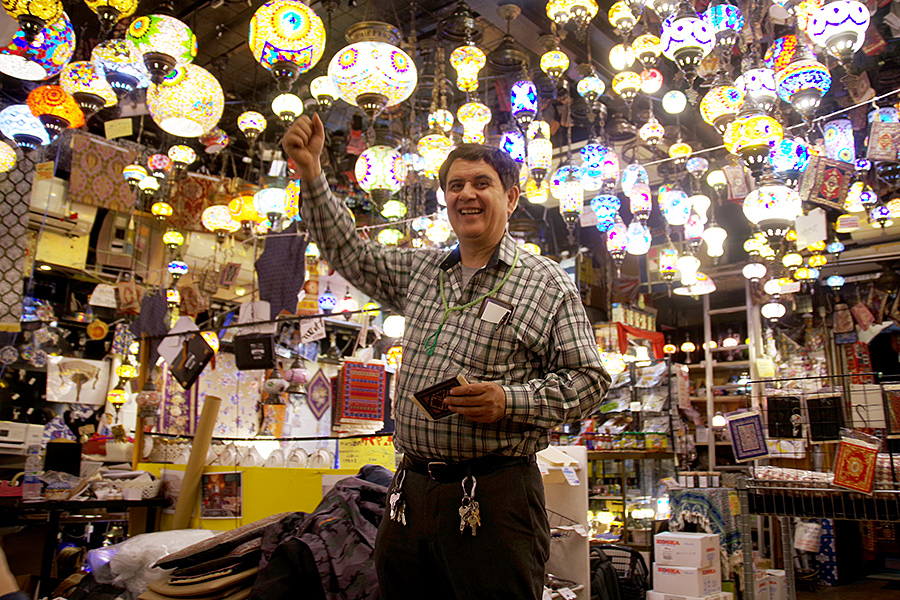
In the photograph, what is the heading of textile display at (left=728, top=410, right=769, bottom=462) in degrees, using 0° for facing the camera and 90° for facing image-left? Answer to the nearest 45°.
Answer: approximately 0°

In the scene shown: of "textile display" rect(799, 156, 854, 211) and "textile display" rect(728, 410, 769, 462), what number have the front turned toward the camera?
2

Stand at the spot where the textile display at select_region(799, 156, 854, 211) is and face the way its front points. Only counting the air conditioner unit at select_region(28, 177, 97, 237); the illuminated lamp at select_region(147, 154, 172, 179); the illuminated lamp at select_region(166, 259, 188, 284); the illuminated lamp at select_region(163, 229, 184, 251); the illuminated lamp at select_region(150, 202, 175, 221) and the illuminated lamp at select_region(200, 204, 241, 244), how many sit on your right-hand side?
6

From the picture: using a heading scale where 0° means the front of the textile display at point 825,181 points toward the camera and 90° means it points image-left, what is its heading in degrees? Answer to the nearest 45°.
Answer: approximately 0°

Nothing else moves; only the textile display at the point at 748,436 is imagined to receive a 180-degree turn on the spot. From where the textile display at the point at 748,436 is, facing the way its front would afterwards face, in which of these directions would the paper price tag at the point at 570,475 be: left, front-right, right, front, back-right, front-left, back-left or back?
back-left

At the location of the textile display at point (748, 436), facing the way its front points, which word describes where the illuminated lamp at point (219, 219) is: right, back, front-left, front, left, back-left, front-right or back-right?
right

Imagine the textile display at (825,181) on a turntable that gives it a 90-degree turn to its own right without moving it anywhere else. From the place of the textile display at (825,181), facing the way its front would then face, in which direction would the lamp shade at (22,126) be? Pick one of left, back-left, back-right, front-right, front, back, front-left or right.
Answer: front-left

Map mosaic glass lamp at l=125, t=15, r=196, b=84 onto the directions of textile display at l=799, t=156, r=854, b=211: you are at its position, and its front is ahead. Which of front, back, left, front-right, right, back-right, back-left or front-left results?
front-right

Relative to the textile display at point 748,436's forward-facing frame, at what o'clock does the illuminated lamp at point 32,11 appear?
The illuminated lamp is roughly at 2 o'clock from the textile display.

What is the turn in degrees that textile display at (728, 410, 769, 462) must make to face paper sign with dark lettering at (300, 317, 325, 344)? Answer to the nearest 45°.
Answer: approximately 90° to its right

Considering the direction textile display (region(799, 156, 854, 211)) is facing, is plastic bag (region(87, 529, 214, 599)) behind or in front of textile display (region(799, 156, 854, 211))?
in front

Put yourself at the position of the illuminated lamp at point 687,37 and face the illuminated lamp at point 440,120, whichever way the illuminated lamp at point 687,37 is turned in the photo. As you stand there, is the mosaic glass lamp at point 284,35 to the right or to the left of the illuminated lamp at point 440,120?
left
